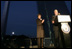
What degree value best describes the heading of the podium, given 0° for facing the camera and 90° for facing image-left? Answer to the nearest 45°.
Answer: approximately 0°
